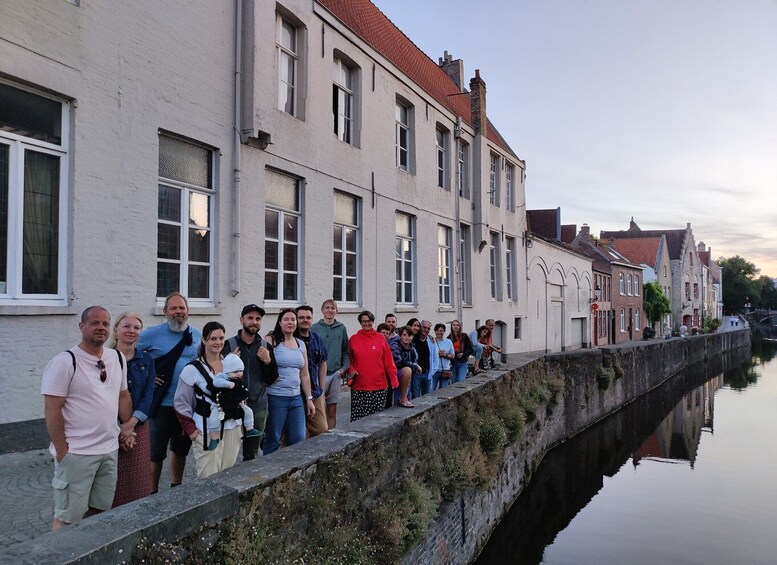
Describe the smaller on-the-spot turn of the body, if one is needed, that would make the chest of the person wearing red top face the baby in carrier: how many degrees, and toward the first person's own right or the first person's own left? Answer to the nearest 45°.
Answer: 0° — they already face them

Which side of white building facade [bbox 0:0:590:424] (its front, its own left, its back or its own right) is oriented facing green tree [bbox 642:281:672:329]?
left

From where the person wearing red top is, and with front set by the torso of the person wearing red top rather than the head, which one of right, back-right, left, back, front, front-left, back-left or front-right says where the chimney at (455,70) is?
back

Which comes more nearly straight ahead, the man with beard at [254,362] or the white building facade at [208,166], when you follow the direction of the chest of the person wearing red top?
the man with beard

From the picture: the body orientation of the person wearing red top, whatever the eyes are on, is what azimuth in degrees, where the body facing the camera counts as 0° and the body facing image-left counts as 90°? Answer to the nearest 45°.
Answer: approximately 0°

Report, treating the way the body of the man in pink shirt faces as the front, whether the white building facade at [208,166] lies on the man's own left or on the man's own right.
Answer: on the man's own left

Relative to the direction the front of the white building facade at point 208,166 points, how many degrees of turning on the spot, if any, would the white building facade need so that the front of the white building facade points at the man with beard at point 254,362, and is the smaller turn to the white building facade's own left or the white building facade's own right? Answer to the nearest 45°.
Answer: approximately 45° to the white building facade's own right
